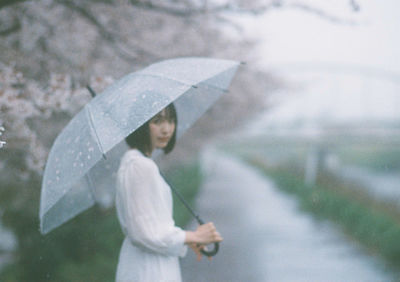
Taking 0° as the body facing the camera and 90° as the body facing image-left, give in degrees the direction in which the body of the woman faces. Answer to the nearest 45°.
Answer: approximately 270°

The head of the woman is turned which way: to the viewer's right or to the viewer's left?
to the viewer's right
